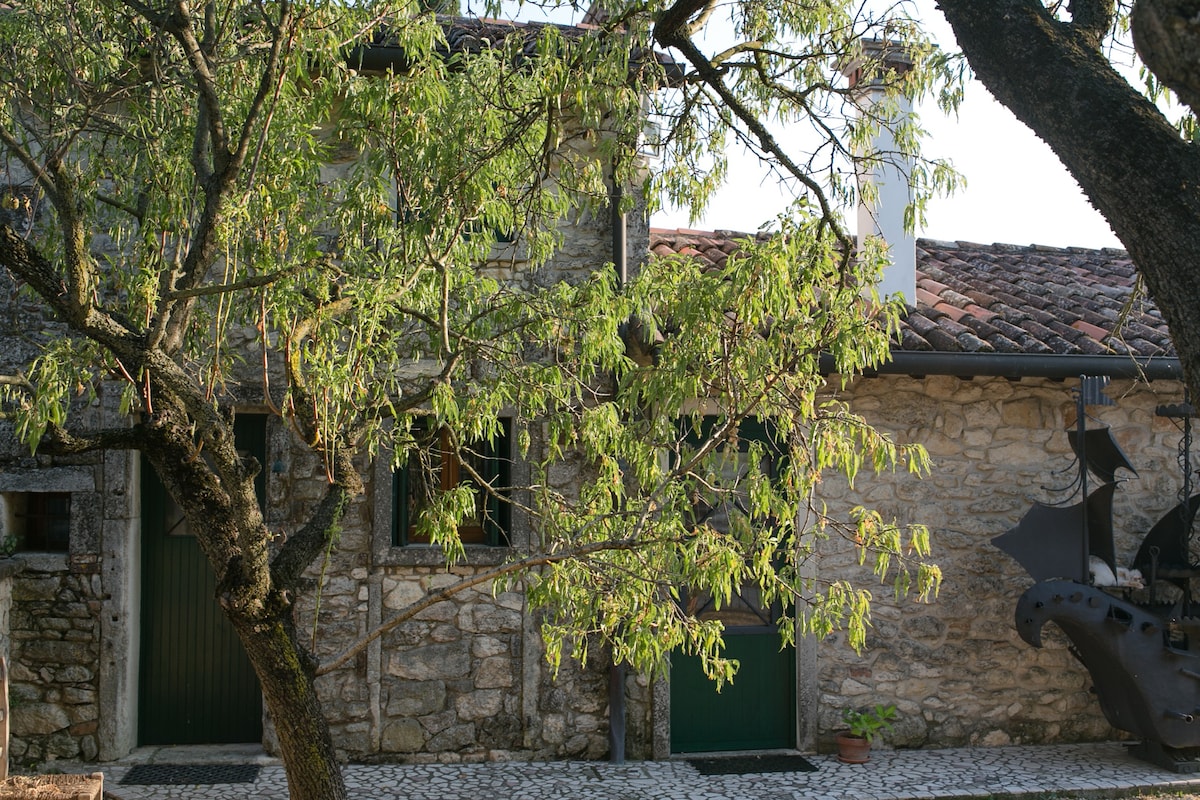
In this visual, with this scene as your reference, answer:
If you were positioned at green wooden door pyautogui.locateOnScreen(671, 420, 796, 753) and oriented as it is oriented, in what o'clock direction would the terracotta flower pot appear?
The terracotta flower pot is roughly at 10 o'clock from the green wooden door.

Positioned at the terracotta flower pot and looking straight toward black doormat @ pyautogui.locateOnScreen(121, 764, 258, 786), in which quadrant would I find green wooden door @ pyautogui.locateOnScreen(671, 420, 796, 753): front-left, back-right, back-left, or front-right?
front-right

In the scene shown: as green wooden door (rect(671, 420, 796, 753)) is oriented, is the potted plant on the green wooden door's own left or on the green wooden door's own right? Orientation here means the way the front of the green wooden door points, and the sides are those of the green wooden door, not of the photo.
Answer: on the green wooden door's own left

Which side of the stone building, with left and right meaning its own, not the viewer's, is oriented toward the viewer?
front

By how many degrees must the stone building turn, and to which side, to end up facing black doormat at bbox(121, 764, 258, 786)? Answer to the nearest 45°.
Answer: approximately 90° to its right

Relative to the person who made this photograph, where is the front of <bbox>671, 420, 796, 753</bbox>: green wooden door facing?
facing the viewer

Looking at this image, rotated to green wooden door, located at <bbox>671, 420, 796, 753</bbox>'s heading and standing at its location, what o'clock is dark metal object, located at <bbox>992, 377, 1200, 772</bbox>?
The dark metal object is roughly at 9 o'clock from the green wooden door.
